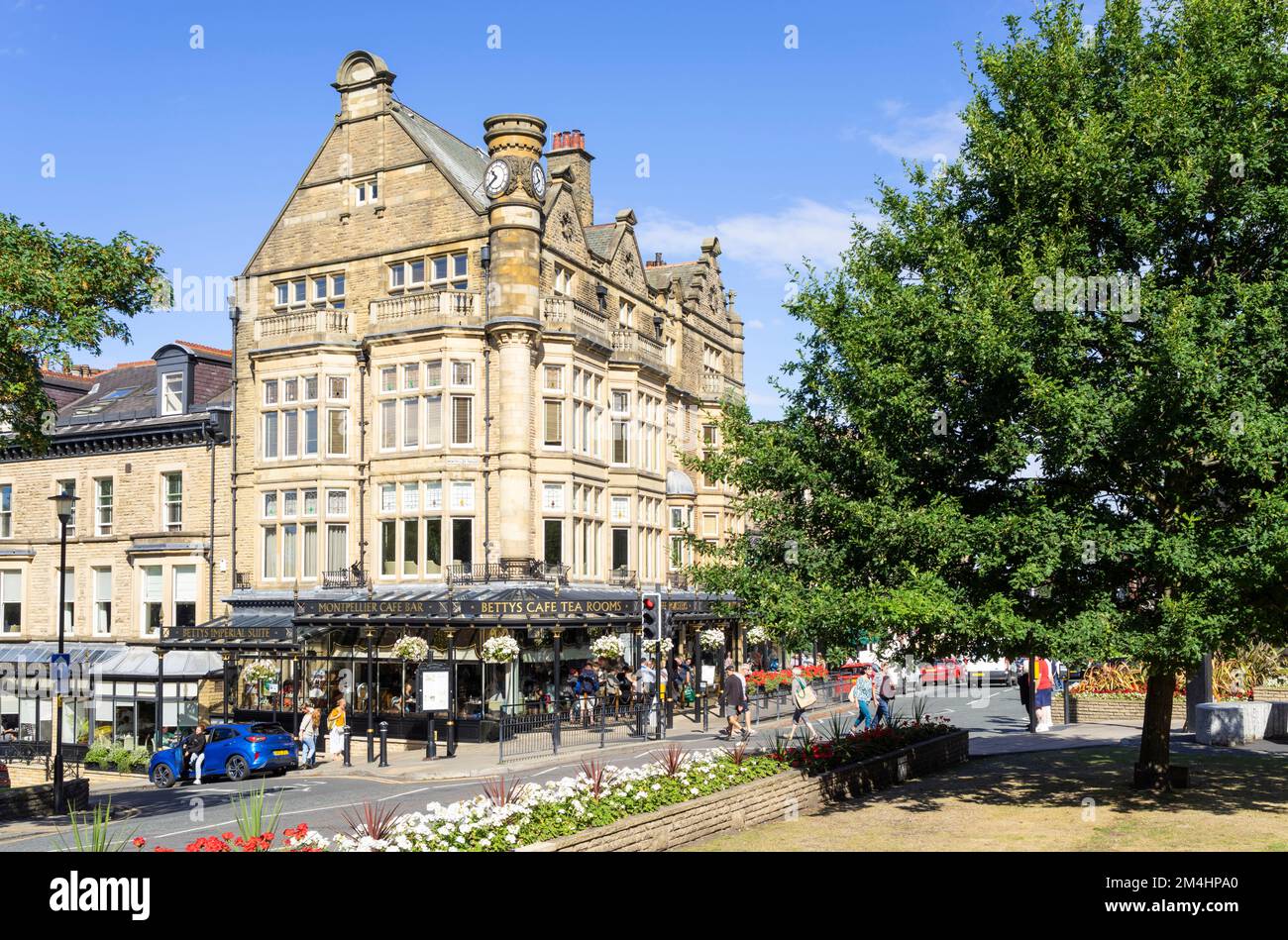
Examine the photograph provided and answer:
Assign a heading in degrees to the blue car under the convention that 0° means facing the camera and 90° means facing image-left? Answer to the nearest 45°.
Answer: approximately 135°

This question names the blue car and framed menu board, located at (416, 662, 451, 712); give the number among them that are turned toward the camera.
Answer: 1

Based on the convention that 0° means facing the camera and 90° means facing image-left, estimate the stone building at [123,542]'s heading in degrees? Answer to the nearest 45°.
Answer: approximately 45°

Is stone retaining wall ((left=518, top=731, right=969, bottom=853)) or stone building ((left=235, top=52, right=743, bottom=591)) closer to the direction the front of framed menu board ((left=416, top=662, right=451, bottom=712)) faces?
the stone retaining wall

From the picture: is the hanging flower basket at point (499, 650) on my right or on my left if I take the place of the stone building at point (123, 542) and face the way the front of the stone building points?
on my left

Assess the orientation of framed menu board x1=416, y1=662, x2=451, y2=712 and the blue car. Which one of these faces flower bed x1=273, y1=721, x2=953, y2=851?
the framed menu board

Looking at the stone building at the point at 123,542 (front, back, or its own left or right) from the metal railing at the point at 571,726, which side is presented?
left

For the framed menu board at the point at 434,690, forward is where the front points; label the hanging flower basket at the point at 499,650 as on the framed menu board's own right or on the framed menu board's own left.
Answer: on the framed menu board's own left

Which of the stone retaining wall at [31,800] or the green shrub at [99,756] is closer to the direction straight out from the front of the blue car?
the green shrub

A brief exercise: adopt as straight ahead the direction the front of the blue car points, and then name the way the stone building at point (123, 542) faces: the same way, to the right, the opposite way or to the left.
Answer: to the left

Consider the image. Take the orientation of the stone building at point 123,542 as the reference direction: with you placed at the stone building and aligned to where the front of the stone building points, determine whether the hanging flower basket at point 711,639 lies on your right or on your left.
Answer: on your left

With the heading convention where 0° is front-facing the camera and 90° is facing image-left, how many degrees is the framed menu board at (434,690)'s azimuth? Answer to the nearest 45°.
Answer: approximately 0°
